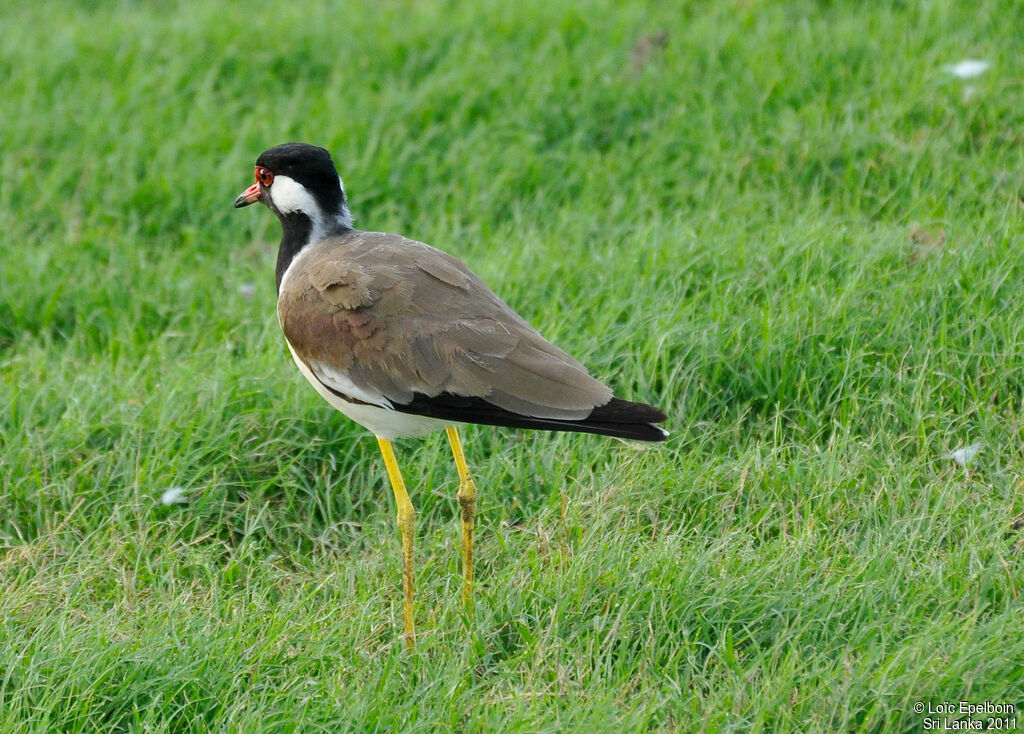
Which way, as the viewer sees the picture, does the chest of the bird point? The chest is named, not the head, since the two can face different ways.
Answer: to the viewer's left
